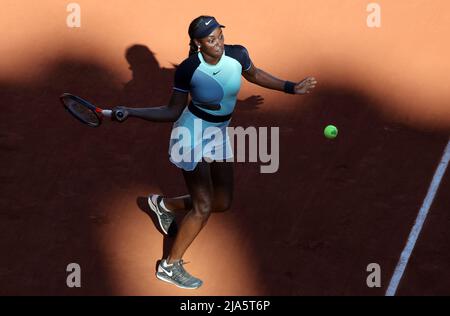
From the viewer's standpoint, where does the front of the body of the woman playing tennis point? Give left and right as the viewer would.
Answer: facing the viewer and to the right of the viewer

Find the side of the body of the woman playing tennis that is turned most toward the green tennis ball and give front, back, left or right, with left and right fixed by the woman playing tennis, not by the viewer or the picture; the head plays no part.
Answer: left

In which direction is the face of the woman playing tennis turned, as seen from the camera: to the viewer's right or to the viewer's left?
to the viewer's right
